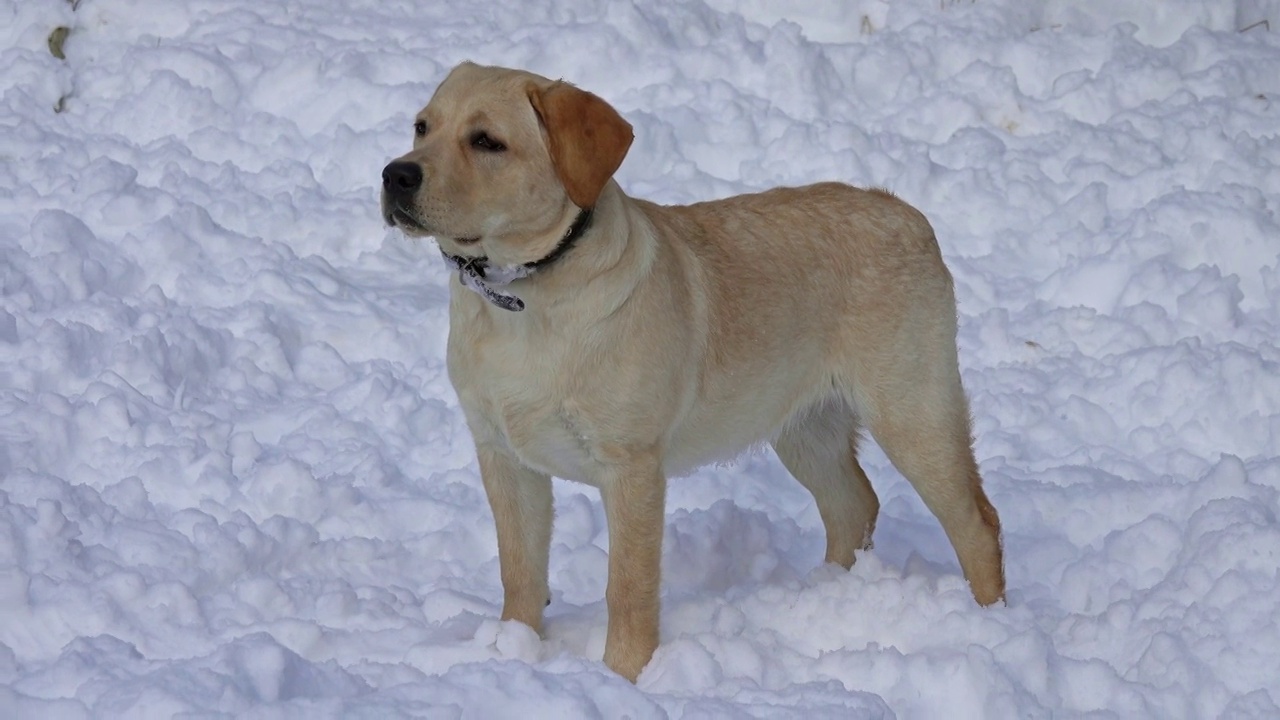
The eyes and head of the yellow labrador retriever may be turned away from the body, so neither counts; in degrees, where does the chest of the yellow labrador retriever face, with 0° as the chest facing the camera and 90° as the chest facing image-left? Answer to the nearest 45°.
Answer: approximately 45°
